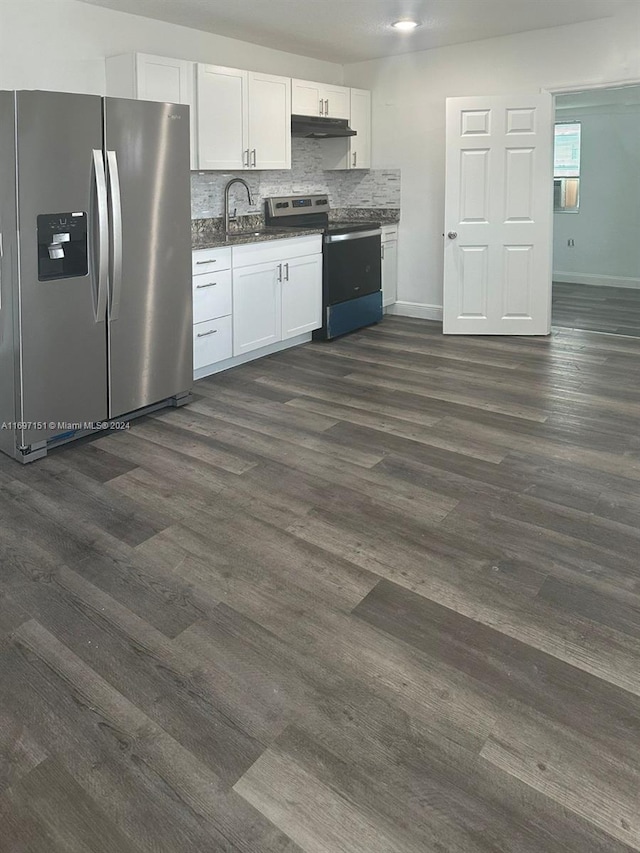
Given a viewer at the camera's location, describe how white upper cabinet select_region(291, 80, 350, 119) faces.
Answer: facing the viewer and to the right of the viewer

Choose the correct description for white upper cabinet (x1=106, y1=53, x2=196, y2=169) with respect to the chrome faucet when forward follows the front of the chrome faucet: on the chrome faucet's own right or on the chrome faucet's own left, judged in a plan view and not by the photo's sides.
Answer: on the chrome faucet's own right

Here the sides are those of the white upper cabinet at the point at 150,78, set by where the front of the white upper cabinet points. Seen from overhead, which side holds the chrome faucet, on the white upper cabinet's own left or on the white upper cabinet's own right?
on the white upper cabinet's own left

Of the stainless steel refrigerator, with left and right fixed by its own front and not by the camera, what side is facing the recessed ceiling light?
left

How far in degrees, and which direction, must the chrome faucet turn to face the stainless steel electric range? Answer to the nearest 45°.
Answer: approximately 90° to its left
